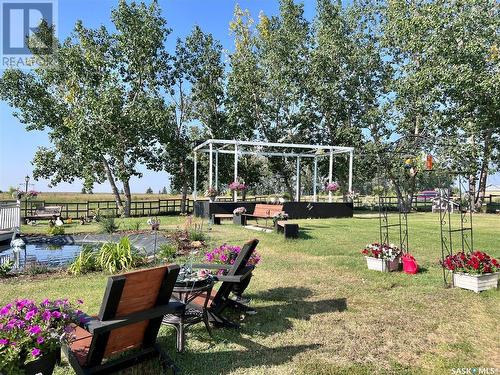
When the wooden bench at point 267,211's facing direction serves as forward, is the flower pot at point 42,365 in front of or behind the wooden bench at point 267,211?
in front

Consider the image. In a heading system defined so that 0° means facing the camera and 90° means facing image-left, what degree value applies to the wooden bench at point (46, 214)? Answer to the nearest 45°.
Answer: approximately 45°

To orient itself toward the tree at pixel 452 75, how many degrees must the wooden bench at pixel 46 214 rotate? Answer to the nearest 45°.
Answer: approximately 135° to its left

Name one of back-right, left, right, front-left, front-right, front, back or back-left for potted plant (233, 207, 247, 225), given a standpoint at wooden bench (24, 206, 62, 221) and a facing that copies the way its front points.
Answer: left

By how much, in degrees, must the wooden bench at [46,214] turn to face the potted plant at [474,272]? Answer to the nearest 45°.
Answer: approximately 45° to its left

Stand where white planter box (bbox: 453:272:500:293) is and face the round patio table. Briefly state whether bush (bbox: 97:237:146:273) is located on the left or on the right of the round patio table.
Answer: right

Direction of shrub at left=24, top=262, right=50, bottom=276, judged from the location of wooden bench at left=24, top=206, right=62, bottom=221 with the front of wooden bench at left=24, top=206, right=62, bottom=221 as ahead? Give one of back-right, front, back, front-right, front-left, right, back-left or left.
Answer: front-left

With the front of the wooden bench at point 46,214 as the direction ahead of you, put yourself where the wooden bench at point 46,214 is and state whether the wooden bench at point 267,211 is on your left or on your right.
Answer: on your left

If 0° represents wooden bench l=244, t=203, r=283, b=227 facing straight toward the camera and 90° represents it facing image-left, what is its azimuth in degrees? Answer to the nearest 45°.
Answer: approximately 45°

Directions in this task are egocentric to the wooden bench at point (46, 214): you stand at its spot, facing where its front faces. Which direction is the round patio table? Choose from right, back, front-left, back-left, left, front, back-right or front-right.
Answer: front-left

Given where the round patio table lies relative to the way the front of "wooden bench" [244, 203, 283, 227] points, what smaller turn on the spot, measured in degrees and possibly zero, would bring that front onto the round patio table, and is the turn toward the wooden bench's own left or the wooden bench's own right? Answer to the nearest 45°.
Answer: approximately 45° to the wooden bench's own left

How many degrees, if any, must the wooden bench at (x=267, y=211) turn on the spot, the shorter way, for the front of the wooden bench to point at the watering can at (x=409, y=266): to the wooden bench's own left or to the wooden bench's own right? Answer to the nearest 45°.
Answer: approximately 45° to the wooden bench's own left

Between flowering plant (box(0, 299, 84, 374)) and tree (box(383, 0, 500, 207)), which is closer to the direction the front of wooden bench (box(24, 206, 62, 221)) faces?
the flowering plant
